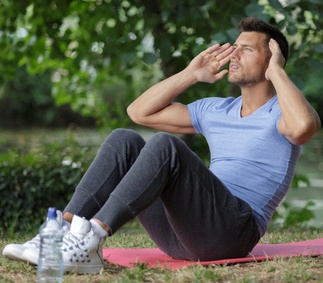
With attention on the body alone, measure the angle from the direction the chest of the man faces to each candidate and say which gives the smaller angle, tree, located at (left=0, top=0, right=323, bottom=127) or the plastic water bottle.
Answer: the plastic water bottle

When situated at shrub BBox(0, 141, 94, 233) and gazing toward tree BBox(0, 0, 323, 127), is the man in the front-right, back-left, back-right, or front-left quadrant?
back-right

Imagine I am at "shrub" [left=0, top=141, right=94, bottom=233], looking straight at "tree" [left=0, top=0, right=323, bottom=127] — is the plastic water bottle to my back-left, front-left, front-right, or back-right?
back-right

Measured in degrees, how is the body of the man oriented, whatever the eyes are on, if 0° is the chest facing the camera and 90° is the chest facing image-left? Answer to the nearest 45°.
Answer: approximately 45°

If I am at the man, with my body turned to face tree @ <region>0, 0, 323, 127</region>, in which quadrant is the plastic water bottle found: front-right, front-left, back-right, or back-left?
back-left
